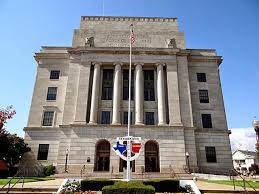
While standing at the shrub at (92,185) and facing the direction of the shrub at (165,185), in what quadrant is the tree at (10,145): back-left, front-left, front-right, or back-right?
back-left

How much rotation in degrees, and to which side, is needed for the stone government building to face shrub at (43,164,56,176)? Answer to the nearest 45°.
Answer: approximately 90° to its right

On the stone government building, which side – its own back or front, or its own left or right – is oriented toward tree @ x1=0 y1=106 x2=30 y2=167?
right

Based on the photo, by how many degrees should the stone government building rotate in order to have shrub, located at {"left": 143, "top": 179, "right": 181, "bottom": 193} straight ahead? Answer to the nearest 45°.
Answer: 0° — it already faces it

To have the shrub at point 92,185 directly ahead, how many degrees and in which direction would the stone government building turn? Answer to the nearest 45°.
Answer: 0° — it already faces it

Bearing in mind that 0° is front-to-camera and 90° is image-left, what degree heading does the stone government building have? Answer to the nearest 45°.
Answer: approximately 0°

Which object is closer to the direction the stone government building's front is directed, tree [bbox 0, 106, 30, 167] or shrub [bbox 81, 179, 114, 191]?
the shrub
